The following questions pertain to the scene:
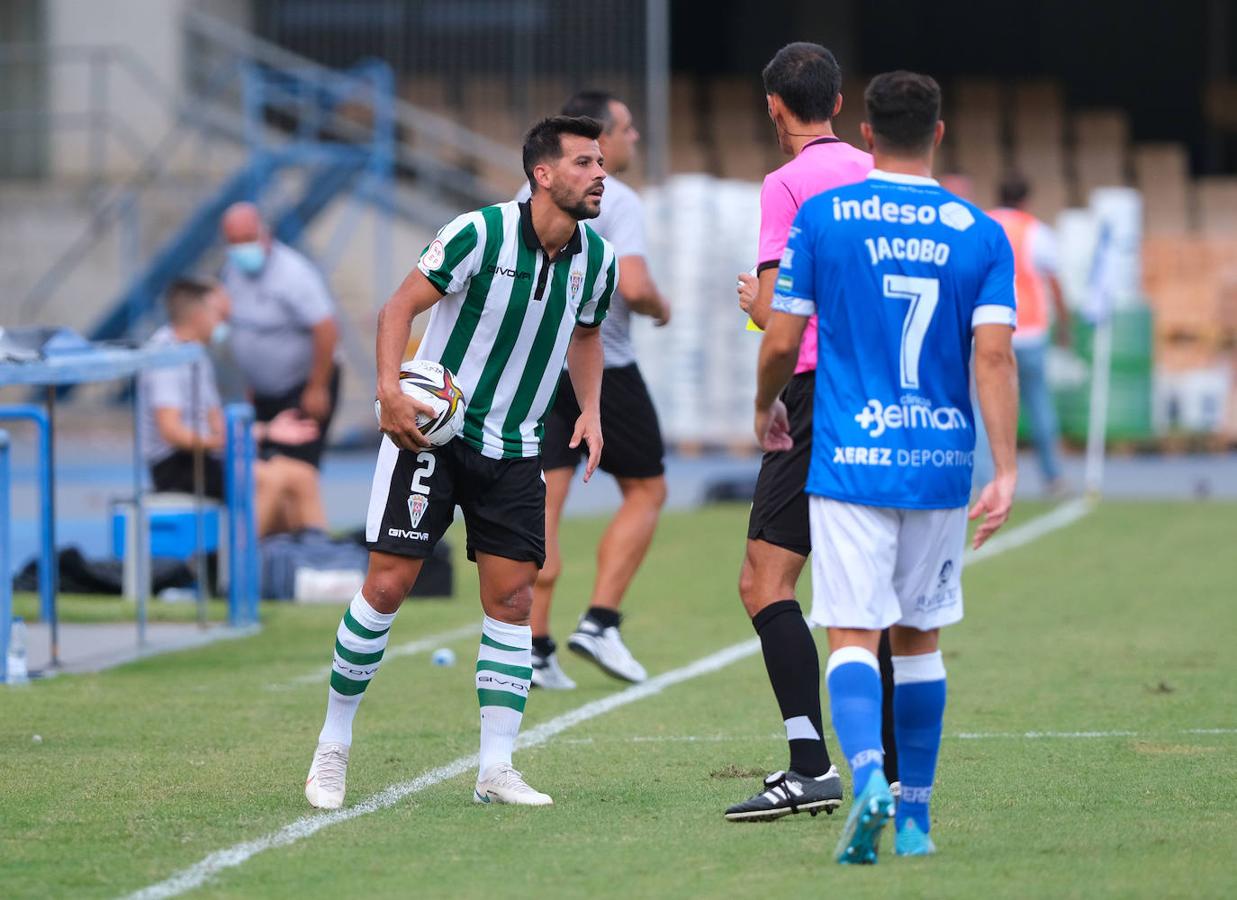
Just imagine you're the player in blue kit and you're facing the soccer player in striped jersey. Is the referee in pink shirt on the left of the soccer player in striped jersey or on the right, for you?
right

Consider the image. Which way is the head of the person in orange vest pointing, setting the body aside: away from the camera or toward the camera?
away from the camera

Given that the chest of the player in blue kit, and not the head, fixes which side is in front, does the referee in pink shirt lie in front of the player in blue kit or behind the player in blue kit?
in front

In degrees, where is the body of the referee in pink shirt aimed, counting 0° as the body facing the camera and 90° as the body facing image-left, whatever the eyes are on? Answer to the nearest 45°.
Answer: approximately 135°

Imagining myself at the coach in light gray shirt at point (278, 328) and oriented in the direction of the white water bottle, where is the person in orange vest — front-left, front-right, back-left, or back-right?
back-left

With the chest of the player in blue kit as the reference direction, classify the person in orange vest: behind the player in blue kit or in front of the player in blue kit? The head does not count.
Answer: in front

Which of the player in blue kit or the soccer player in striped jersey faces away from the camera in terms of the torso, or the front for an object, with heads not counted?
the player in blue kit

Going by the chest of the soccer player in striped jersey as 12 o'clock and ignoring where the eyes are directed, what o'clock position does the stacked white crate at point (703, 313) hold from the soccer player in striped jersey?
The stacked white crate is roughly at 8 o'clock from the soccer player in striped jersey.

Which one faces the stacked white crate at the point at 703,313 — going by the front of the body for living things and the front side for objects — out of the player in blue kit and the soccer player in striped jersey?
the player in blue kit

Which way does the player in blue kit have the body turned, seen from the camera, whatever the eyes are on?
away from the camera

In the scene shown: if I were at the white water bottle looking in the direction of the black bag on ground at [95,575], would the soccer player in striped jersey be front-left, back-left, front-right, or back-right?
back-right

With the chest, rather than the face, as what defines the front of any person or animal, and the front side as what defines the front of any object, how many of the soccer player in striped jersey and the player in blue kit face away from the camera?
1

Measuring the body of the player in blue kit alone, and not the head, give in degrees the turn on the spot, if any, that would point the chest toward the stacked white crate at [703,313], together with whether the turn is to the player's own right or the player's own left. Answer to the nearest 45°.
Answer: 0° — they already face it

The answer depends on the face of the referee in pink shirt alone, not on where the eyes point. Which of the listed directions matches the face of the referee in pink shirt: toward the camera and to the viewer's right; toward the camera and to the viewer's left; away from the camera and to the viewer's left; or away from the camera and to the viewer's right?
away from the camera and to the viewer's left

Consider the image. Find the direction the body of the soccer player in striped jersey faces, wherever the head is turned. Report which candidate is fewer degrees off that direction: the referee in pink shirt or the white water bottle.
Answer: the referee in pink shirt

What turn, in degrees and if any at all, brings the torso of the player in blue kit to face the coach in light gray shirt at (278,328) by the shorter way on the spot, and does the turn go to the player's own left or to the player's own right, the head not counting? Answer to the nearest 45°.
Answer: approximately 45° to the player's own left

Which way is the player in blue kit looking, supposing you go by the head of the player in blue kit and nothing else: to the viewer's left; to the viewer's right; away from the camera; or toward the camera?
away from the camera
